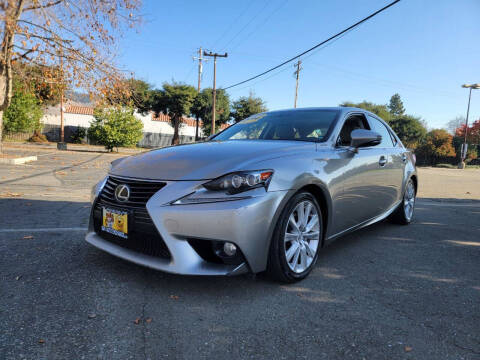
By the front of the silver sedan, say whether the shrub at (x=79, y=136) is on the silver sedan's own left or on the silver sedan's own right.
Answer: on the silver sedan's own right

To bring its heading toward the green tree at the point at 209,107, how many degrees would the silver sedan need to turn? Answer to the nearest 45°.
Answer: approximately 135° to its right

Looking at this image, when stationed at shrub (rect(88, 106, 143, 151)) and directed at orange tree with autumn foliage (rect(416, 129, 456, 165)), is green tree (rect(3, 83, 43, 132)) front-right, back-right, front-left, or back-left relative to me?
back-left

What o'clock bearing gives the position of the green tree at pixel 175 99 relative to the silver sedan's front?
The green tree is roughly at 4 o'clock from the silver sedan.

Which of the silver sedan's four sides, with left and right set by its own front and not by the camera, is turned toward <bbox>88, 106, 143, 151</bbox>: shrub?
right

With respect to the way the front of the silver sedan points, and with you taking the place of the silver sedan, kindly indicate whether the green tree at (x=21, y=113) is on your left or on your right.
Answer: on your right

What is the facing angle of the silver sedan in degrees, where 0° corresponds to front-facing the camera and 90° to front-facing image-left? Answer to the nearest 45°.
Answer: approximately 45°

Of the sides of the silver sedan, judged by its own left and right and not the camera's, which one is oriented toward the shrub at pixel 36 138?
right

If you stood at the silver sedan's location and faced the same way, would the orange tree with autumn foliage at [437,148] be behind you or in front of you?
behind
